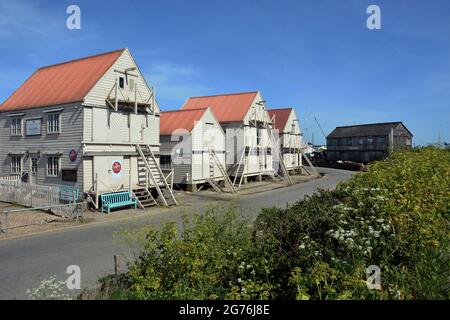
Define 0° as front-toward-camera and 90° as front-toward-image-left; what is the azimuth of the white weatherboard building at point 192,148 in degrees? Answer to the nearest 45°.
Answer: approximately 315°

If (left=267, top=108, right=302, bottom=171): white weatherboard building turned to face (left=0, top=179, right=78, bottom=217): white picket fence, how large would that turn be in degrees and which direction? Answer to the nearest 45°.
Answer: approximately 45° to its right

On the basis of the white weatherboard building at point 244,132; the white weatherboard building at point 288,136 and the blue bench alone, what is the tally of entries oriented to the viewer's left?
0

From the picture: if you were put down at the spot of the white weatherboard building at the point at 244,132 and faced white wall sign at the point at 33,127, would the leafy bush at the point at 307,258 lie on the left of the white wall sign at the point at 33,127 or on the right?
left

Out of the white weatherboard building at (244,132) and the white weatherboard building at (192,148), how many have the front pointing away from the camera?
0

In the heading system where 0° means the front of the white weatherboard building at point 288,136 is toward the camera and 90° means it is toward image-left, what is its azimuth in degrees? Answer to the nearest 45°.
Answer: approximately 315°

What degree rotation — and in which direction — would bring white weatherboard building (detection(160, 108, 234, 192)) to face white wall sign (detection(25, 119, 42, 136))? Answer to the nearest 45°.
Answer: approximately 90° to its right

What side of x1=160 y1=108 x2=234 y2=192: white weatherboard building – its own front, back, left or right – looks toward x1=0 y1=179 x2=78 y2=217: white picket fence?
right

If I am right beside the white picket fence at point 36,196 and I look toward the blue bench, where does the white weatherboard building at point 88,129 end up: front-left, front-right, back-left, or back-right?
front-left

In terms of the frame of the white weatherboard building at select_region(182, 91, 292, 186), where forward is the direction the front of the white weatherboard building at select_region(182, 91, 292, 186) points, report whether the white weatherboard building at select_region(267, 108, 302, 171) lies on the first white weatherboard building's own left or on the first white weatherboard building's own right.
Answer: on the first white weatherboard building's own left

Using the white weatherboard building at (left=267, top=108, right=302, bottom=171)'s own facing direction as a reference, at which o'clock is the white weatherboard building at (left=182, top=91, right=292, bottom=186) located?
the white weatherboard building at (left=182, top=91, right=292, bottom=186) is roughly at 2 o'clock from the white weatherboard building at (left=267, top=108, right=302, bottom=171).

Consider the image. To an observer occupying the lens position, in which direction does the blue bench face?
facing the viewer and to the right of the viewer
